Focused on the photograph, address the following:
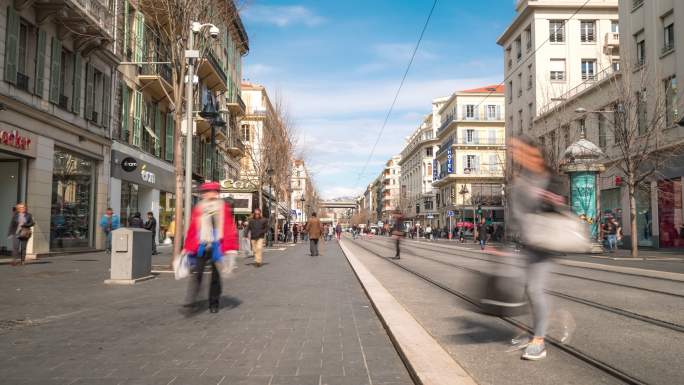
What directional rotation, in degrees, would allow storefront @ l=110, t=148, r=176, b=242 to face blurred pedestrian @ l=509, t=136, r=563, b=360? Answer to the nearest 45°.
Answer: approximately 45° to its right

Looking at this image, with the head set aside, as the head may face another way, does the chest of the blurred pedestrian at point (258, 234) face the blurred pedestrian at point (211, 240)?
yes

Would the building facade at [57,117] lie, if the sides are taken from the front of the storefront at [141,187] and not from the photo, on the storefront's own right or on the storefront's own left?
on the storefront's own right

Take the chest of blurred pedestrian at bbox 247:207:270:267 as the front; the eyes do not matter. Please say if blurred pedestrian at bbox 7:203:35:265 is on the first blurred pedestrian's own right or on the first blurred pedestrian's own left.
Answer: on the first blurred pedestrian's own right

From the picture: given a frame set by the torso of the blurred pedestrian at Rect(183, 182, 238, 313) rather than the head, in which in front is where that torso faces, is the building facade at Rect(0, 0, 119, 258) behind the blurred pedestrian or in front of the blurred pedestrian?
behind

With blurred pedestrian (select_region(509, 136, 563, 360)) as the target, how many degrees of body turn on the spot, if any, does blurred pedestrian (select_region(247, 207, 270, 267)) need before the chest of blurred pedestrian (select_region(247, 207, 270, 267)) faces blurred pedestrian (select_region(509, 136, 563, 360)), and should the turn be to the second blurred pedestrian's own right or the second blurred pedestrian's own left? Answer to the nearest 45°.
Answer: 0° — they already face them

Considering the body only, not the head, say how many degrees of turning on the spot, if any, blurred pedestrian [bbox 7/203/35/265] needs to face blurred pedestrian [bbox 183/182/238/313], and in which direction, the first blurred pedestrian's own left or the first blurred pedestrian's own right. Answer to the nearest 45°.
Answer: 0° — they already face them
